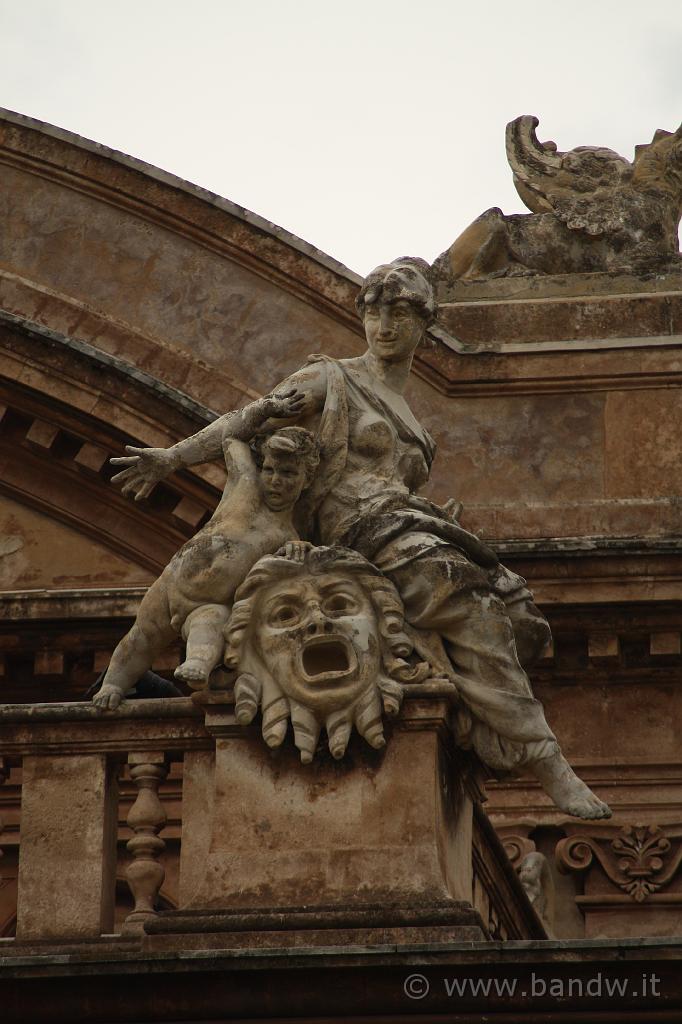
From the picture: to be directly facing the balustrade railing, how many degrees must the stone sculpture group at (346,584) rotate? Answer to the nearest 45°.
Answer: approximately 90° to its right

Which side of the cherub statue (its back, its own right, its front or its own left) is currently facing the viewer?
front

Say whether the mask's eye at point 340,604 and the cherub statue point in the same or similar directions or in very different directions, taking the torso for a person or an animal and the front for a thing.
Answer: same or similar directions

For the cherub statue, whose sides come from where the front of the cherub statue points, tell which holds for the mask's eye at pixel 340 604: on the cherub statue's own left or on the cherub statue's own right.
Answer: on the cherub statue's own left

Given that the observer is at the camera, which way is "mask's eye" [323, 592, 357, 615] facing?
facing the viewer

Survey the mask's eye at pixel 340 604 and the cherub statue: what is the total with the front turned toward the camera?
2
